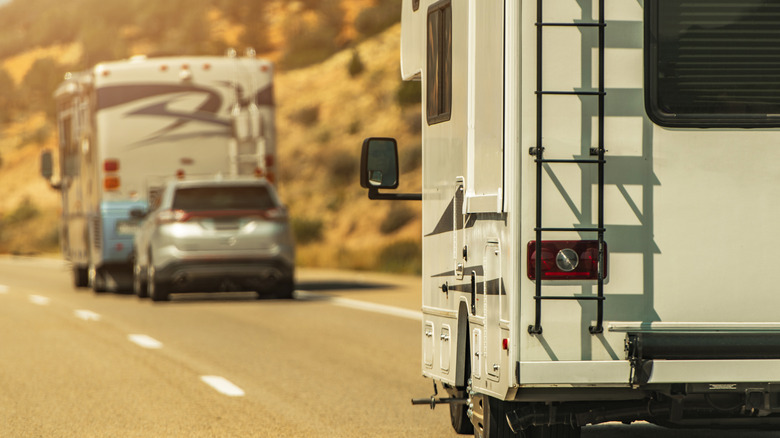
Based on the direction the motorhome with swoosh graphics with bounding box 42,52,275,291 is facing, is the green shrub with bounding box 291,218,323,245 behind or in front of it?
in front

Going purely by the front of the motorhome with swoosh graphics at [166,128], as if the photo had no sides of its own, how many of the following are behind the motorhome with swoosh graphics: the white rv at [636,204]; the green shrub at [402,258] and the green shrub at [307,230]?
1

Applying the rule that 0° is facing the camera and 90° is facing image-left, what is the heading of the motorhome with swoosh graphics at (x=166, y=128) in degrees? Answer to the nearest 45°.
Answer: approximately 180°

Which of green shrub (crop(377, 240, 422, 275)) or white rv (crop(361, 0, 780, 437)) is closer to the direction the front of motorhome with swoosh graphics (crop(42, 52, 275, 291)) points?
the green shrub

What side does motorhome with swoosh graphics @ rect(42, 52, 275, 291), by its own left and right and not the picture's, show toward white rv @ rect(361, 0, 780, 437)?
back

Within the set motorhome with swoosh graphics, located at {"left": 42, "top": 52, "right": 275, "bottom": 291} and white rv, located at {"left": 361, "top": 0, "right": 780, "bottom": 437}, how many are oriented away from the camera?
2

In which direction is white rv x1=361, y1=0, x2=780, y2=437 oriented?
away from the camera

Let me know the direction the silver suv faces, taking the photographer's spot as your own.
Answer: facing away from the viewer

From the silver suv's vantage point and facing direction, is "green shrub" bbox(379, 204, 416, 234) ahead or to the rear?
ahead

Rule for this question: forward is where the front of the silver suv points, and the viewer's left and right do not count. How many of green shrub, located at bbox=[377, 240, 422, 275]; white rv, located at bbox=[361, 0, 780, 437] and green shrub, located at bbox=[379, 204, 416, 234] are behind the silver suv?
1
